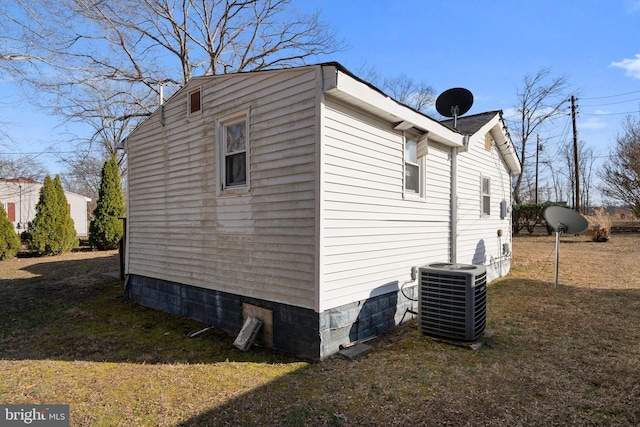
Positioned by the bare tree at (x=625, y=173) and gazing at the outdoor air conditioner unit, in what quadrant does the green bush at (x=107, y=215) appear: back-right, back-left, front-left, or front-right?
front-right

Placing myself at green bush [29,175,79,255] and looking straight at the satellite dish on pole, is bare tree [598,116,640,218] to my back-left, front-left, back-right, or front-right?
front-left

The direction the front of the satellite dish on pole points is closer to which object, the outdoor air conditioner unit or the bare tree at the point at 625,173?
the bare tree

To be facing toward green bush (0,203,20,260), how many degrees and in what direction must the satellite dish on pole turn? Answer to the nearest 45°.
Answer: approximately 135° to its left

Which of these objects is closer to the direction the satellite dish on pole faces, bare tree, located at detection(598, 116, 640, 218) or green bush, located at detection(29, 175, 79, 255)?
the bare tree

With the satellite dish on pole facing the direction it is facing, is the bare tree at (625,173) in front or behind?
in front

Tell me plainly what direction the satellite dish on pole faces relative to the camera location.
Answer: facing away from the viewer and to the right of the viewer

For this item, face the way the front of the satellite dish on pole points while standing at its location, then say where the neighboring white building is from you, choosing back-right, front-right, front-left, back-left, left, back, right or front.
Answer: back-left

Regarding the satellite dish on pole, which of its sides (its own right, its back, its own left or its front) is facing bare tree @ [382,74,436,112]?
left
